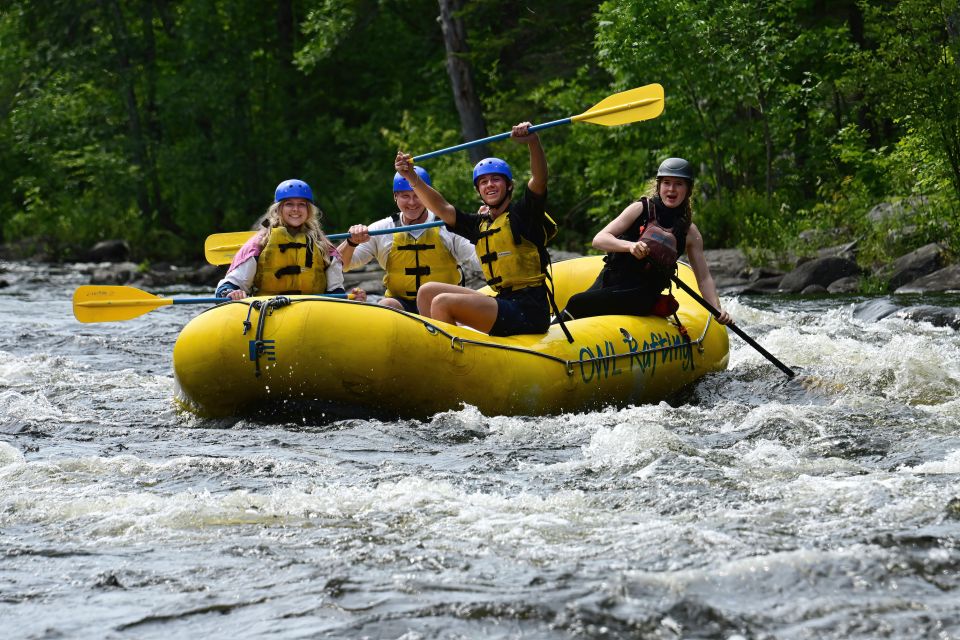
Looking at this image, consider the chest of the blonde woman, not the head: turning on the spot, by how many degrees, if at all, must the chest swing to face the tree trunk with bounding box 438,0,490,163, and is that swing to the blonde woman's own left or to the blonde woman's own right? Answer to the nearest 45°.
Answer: approximately 180°

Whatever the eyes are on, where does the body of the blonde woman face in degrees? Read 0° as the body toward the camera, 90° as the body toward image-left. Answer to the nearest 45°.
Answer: approximately 0°

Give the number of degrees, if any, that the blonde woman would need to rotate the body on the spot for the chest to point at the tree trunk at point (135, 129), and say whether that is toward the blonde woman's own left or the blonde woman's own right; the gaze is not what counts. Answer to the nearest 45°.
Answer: approximately 180°
